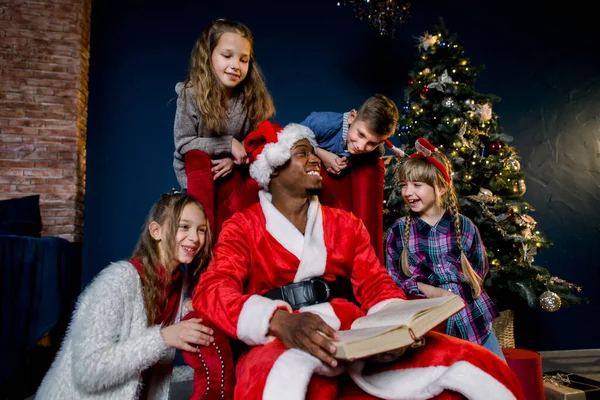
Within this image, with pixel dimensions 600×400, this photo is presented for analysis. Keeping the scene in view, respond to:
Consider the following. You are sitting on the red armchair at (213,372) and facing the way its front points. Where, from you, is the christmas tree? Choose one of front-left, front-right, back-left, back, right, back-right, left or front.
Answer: back-left

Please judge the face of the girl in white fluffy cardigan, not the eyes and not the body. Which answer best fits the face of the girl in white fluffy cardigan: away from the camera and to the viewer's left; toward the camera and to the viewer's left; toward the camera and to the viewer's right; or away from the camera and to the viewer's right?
toward the camera and to the viewer's right

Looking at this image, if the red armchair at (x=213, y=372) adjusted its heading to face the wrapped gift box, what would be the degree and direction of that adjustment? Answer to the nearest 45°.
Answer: approximately 135° to its left
